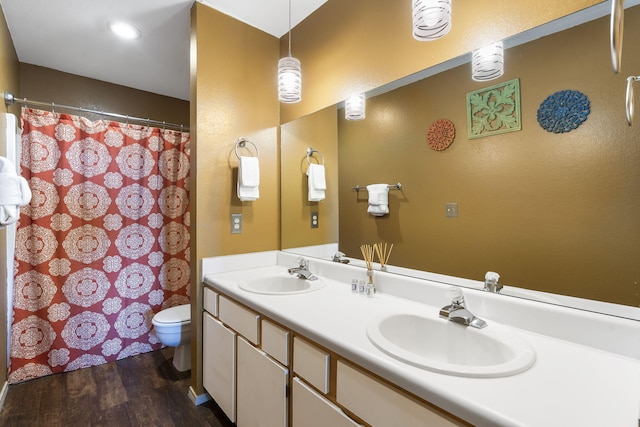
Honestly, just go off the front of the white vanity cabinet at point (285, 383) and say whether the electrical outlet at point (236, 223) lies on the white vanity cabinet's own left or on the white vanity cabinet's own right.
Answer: on the white vanity cabinet's own right

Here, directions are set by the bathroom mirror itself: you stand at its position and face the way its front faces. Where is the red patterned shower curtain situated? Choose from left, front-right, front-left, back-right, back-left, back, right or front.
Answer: front-right

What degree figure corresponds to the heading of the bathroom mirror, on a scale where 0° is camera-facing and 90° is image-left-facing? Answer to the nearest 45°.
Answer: approximately 45°

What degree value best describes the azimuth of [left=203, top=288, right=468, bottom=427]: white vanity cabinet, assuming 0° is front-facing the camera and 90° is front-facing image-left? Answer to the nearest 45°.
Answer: approximately 45°

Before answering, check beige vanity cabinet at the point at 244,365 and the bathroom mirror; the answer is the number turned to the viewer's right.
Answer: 0

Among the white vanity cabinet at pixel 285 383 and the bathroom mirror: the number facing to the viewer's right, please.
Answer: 0
